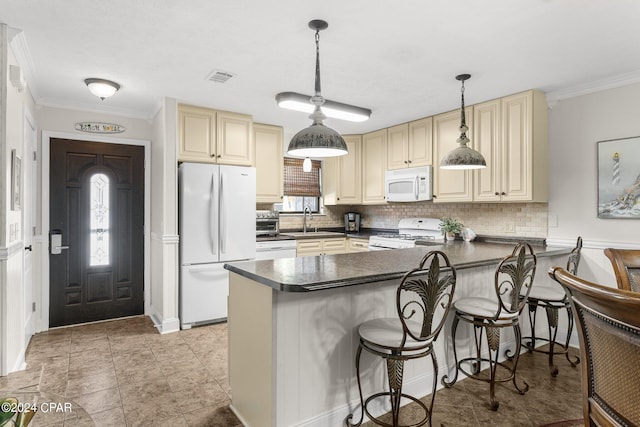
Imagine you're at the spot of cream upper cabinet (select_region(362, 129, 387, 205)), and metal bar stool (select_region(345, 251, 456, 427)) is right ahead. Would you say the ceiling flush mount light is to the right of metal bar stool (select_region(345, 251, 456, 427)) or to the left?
right

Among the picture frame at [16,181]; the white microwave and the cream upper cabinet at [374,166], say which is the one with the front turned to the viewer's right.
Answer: the picture frame

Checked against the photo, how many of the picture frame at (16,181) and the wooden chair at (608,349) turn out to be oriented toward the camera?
0

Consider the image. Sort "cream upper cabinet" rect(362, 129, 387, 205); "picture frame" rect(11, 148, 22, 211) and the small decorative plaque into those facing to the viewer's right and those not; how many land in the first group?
1

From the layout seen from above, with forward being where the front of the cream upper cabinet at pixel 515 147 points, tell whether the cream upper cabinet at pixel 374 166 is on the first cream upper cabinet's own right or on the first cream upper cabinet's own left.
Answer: on the first cream upper cabinet's own right

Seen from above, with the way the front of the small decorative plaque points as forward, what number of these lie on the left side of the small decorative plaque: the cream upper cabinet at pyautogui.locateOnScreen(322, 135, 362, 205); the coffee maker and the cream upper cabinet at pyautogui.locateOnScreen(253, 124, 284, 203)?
3

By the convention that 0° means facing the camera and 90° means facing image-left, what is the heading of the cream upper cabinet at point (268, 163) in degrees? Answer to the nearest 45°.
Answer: approximately 315°

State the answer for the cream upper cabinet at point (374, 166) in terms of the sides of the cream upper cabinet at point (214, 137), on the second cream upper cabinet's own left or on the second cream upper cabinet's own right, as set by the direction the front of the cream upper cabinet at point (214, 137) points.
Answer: on the second cream upper cabinet's own left

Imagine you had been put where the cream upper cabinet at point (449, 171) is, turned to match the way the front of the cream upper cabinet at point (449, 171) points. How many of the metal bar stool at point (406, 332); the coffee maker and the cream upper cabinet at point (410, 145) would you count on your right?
2

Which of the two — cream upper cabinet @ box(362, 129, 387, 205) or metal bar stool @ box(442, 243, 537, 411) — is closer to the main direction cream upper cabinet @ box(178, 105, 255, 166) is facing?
the metal bar stool

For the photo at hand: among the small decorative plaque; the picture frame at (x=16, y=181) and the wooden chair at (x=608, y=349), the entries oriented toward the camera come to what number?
1

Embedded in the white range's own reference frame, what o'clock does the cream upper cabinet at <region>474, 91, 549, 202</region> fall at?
The cream upper cabinet is roughly at 9 o'clock from the white range.

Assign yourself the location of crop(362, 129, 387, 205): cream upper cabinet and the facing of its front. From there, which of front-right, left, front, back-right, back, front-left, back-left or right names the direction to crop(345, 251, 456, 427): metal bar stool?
front-left

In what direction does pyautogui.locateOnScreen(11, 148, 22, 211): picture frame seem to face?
to the viewer's right

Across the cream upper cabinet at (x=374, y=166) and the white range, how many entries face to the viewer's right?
0

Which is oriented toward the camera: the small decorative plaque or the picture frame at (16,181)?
the small decorative plaque
